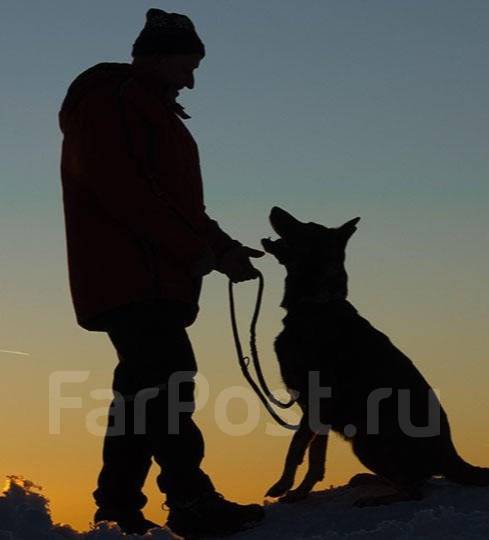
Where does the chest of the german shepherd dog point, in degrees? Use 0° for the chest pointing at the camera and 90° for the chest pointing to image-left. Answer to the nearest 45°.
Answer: approximately 90°

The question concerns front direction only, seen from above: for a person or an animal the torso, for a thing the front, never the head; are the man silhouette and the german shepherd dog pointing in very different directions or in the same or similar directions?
very different directions

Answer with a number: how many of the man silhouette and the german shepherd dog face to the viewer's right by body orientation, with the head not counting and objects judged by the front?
1

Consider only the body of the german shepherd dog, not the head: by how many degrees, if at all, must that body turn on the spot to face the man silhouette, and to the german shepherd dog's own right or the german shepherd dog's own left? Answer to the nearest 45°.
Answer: approximately 45° to the german shepherd dog's own left

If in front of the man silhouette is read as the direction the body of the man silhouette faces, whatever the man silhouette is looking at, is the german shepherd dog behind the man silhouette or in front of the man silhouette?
in front

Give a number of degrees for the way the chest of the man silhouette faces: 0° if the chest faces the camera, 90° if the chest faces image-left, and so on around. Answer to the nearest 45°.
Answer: approximately 270°
